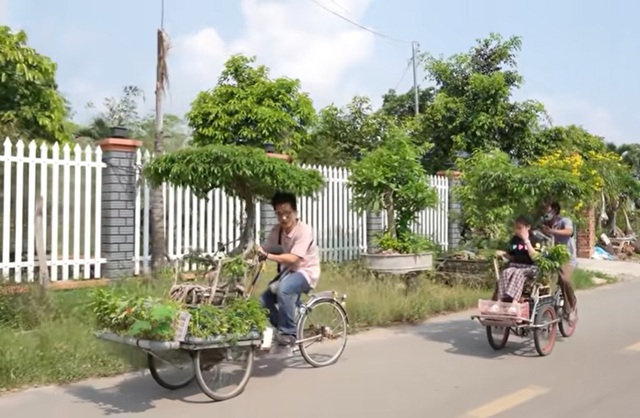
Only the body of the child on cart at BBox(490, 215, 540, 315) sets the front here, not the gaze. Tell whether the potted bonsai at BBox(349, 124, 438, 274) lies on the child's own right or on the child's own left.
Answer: on the child's own right

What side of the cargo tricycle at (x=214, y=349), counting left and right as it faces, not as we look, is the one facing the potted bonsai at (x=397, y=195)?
back

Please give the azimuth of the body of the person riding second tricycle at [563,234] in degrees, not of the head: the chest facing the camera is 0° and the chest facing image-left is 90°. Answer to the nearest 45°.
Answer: approximately 45°

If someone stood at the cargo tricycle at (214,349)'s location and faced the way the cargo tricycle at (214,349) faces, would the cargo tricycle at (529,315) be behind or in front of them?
behind

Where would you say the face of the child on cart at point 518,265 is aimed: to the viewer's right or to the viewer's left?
to the viewer's left

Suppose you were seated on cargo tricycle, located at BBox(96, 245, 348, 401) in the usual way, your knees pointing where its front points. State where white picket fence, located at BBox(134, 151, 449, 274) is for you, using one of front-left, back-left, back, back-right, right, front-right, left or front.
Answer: back-right

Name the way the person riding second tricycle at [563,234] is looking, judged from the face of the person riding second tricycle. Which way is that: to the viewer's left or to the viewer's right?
to the viewer's left
